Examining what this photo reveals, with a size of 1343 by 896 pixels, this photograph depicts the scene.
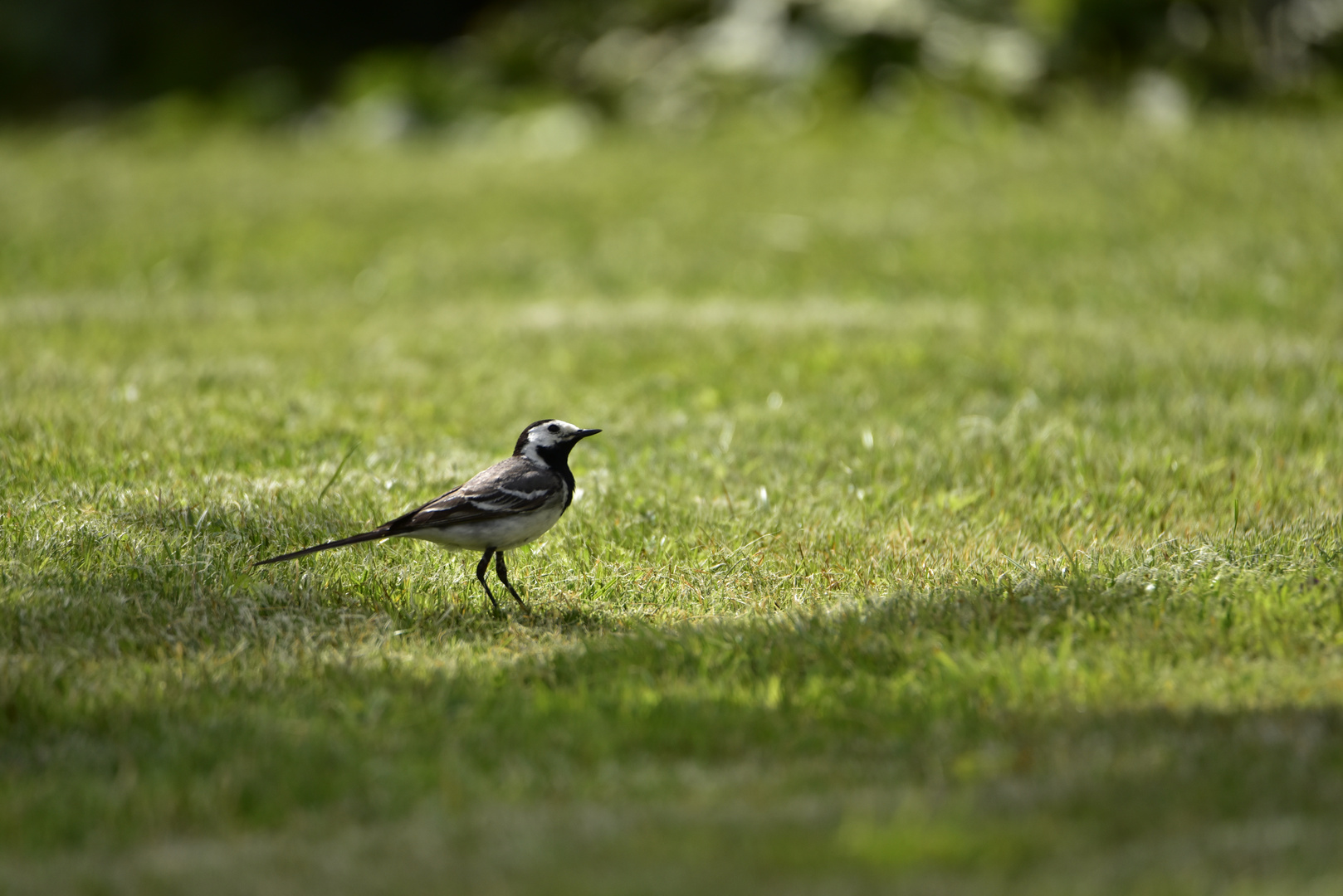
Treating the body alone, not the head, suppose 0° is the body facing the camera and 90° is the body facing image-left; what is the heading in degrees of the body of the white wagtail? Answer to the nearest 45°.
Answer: approximately 270°
